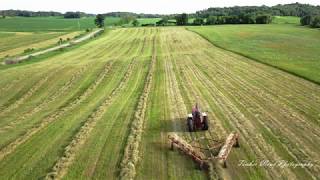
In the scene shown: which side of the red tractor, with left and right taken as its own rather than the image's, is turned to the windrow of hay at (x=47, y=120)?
left

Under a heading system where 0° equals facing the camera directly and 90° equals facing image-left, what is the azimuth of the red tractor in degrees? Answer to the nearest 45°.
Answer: approximately 180°

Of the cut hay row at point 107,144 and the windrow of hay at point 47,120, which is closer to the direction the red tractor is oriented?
the windrow of hay

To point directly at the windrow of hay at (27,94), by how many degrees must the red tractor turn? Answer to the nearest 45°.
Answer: approximately 45° to its left

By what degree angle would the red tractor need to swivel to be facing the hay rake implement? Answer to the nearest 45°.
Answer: approximately 180°

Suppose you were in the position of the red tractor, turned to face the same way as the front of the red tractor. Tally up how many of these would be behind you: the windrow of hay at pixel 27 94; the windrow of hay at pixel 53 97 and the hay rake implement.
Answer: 1
